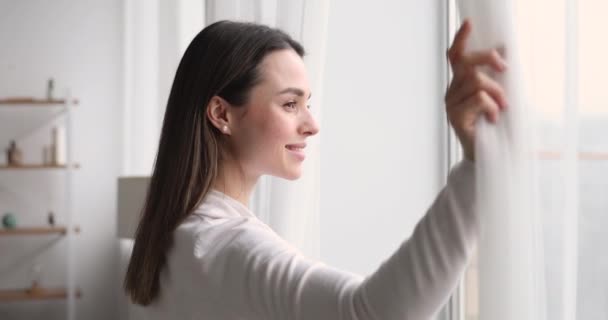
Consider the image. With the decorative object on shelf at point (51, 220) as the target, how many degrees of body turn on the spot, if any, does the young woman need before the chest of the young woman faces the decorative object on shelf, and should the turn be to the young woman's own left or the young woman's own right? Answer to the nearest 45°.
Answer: approximately 135° to the young woman's own left

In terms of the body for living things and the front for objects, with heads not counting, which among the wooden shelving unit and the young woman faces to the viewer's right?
the young woman

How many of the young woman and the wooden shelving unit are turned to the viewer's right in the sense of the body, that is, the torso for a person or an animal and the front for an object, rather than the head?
1

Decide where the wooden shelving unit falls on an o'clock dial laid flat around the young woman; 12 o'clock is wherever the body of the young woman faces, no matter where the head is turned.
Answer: The wooden shelving unit is roughly at 8 o'clock from the young woman.

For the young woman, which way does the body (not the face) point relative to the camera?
to the viewer's right

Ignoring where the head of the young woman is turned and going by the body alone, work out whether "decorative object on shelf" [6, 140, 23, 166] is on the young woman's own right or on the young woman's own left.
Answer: on the young woman's own left

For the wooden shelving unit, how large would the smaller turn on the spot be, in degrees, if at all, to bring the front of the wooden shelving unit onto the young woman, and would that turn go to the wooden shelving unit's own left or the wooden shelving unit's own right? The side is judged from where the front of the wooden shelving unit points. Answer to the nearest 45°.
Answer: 0° — it already faces them
